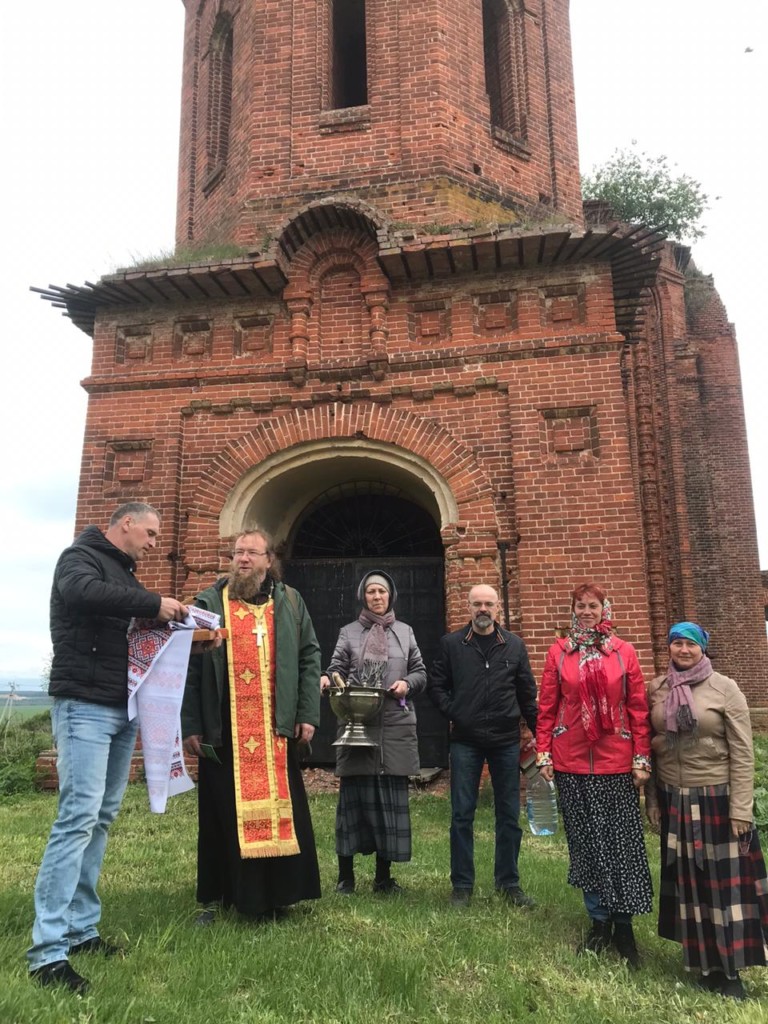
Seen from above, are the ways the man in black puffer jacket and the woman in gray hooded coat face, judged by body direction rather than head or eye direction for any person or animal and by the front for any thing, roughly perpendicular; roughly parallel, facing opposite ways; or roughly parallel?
roughly perpendicular

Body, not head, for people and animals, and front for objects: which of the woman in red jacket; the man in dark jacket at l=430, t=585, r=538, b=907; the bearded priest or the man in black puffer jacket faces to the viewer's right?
the man in black puffer jacket

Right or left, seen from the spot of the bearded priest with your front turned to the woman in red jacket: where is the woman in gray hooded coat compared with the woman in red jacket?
left

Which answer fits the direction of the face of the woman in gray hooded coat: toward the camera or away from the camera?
toward the camera

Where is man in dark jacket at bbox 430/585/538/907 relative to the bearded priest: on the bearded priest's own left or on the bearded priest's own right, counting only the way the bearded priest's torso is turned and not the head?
on the bearded priest's own left

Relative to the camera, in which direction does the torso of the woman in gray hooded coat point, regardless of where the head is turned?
toward the camera

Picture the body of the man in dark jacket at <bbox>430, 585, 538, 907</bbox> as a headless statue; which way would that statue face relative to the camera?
toward the camera

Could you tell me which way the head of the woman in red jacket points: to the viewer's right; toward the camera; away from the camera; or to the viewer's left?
toward the camera

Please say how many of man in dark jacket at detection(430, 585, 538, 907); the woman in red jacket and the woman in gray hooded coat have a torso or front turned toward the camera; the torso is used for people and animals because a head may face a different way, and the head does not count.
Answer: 3

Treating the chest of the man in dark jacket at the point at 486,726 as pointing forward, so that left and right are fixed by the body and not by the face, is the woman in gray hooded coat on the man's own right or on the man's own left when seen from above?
on the man's own right

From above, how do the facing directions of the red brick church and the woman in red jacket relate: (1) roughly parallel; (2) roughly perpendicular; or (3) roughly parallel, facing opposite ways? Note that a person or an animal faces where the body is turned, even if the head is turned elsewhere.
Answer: roughly parallel

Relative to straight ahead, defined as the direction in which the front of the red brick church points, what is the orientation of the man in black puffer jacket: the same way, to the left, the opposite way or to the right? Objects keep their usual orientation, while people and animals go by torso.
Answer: to the left

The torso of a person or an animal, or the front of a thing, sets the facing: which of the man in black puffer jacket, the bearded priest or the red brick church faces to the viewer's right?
the man in black puffer jacket

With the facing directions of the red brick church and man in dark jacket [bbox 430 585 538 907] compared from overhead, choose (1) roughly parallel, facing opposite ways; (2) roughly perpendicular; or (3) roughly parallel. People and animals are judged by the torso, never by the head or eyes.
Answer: roughly parallel

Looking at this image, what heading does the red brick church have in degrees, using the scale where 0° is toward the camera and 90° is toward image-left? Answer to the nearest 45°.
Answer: approximately 0°

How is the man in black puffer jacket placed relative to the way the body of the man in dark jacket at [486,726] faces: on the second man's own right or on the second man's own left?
on the second man's own right

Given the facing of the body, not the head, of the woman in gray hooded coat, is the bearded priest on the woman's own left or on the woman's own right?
on the woman's own right

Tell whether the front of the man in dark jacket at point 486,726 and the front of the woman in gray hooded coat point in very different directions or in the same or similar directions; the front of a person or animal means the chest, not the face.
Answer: same or similar directions
